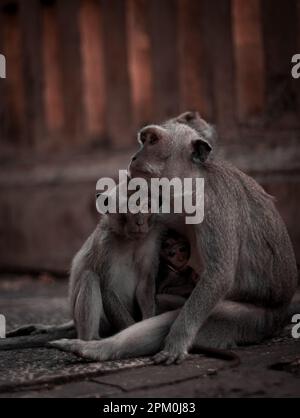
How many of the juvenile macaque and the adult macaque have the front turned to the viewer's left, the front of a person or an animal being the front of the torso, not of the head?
1

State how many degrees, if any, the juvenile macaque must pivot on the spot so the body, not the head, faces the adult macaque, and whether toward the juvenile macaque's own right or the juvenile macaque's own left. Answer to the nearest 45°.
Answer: approximately 45° to the juvenile macaque's own left

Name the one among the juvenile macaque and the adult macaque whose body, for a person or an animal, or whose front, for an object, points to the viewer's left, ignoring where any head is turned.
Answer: the adult macaque

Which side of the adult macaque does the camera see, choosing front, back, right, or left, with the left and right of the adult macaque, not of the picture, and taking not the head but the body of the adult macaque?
left

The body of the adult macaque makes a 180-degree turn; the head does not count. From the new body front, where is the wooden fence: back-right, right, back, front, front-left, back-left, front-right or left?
left

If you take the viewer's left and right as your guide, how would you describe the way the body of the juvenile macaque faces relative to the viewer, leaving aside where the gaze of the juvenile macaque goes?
facing the viewer and to the right of the viewer

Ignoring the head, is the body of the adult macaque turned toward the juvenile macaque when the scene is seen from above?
yes
